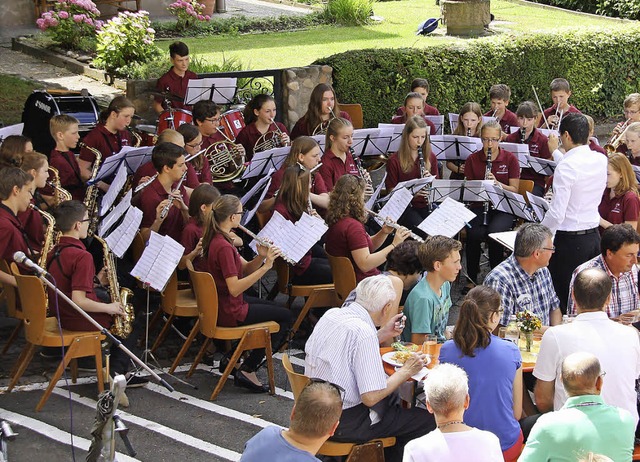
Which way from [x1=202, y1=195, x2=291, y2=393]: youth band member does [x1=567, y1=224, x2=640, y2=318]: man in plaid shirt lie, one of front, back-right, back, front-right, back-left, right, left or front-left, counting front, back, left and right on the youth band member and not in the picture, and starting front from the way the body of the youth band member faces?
front

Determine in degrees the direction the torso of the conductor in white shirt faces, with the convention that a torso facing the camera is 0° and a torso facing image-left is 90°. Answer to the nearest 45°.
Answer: approximately 135°

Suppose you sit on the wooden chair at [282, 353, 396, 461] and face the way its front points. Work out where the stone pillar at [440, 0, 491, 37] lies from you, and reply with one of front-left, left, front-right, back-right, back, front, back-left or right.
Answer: left

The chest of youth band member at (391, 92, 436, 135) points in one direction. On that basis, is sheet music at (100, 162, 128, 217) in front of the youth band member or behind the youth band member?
in front

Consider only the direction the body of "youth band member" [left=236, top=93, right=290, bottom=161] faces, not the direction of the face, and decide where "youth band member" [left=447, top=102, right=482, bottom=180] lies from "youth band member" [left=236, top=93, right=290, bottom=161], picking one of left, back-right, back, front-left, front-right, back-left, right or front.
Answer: front-left

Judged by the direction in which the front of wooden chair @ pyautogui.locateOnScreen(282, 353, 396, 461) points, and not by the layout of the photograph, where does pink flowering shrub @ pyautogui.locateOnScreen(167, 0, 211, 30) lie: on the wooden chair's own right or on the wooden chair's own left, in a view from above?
on the wooden chair's own left

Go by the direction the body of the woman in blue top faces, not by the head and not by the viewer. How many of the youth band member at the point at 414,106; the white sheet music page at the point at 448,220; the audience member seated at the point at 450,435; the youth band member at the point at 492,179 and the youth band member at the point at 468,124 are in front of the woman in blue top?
4

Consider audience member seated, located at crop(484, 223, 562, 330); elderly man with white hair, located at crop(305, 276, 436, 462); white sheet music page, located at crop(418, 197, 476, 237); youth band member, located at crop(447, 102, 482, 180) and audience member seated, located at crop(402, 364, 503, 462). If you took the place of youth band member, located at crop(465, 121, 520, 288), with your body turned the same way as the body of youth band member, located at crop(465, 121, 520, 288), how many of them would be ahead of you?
4

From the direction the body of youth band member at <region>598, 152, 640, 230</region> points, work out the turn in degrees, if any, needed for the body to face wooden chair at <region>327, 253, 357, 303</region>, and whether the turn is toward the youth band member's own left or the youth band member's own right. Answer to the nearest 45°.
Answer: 0° — they already face it

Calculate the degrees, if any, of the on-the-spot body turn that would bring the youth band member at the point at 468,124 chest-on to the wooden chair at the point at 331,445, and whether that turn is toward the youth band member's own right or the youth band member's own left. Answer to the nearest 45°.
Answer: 0° — they already face it

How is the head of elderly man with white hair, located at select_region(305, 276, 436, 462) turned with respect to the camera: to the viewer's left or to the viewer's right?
to the viewer's right

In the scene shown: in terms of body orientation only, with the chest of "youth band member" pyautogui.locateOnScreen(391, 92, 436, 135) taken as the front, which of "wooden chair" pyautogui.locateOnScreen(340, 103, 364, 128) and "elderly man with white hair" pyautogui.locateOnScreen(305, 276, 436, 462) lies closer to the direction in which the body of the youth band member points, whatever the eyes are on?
the elderly man with white hair

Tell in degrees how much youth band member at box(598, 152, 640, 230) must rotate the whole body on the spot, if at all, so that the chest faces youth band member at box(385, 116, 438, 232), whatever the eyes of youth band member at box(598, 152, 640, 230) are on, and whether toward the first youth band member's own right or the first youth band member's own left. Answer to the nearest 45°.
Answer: approximately 45° to the first youth band member's own right

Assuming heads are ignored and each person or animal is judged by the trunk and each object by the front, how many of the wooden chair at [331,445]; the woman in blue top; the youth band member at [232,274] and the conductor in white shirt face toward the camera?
0

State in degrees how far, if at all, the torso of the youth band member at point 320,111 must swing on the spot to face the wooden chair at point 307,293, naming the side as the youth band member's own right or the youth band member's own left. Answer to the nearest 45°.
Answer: approximately 45° to the youth band member's own right

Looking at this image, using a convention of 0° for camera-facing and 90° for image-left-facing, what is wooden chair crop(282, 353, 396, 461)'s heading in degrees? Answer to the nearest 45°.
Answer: approximately 270°

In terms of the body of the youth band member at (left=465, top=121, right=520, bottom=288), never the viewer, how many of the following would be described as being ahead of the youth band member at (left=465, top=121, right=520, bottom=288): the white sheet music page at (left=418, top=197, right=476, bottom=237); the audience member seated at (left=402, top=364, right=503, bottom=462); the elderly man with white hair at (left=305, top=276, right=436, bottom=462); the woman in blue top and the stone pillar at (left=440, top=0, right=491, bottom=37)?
4

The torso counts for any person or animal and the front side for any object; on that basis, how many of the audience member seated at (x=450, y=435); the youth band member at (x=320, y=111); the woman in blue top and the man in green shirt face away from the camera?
3

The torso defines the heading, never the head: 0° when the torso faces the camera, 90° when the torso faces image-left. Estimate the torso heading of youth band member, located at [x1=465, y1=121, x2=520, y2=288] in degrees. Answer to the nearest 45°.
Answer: approximately 0°

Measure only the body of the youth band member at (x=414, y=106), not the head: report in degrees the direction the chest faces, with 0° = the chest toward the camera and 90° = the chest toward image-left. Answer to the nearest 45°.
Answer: approximately 0°
